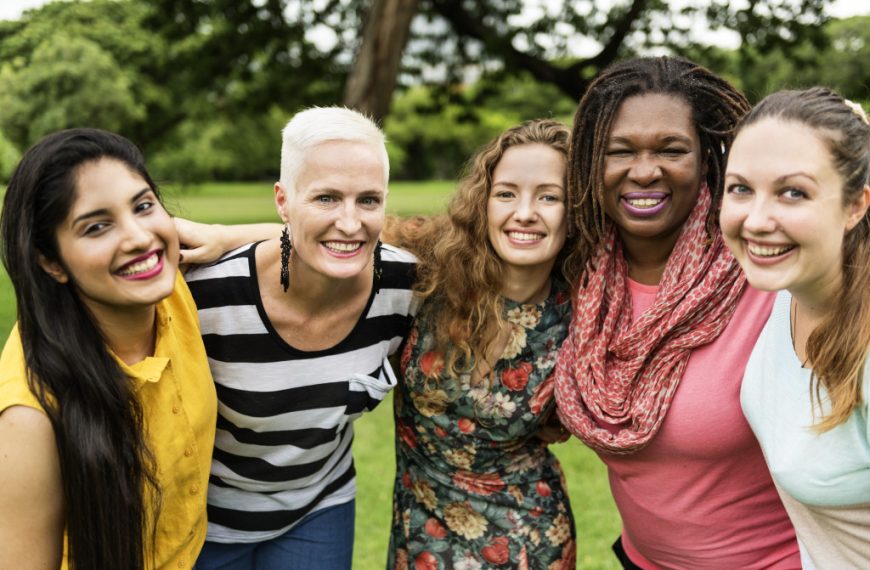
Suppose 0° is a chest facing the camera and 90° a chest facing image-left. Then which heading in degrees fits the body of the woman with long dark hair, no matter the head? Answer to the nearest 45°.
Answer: approximately 315°

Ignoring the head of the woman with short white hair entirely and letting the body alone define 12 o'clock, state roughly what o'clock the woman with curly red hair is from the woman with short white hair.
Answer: The woman with curly red hair is roughly at 9 o'clock from the woman with short white hair.

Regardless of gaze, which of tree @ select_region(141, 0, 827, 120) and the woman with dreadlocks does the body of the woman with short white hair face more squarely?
the woman with dreadlocks

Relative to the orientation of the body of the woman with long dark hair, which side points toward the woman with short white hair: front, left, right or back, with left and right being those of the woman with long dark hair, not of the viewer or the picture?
left

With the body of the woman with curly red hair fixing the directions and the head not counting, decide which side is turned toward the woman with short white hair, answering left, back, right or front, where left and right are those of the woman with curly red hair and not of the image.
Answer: right

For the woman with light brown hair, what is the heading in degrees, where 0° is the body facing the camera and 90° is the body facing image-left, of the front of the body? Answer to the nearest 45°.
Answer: approximately 45°

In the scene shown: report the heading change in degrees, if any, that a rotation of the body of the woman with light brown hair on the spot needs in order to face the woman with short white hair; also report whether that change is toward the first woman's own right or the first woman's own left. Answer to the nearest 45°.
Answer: approximately 45° to the first woman's own right

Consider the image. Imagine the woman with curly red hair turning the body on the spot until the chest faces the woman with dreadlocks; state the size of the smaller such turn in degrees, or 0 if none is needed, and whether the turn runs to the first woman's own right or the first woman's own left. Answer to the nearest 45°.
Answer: approximately 45° to the first woman's own left

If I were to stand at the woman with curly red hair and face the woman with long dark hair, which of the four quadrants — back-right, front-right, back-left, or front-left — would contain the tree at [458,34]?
back-right

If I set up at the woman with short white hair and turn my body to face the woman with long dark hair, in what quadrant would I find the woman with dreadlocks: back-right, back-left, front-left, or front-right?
back-left
